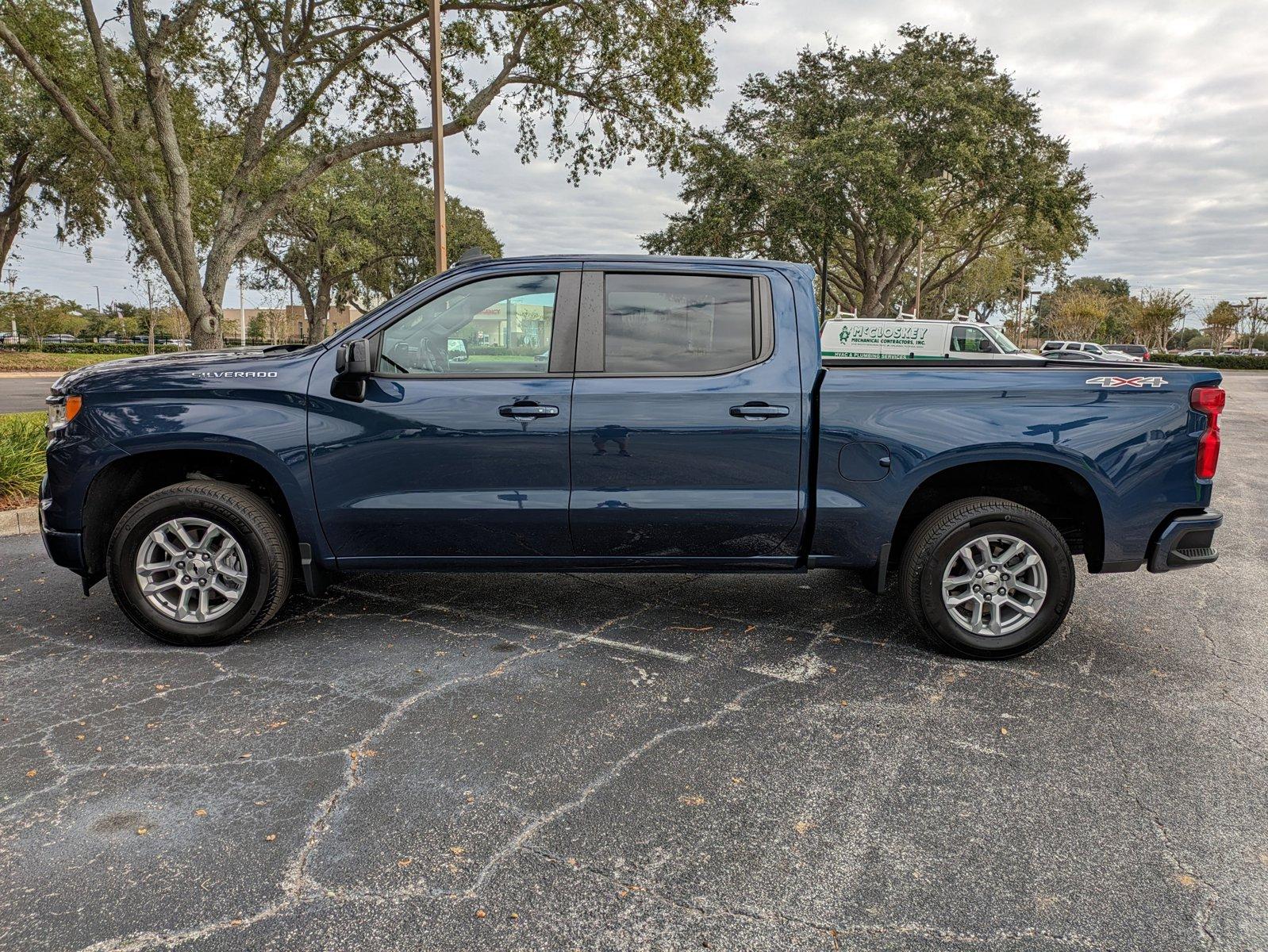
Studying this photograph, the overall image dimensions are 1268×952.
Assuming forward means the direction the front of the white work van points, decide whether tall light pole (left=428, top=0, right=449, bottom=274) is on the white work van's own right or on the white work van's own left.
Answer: on the white work van's own right

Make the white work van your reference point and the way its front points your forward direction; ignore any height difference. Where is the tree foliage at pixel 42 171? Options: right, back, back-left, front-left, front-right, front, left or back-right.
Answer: back

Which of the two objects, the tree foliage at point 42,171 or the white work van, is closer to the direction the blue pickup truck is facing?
the tree foliage

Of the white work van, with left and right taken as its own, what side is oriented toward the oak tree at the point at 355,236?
back

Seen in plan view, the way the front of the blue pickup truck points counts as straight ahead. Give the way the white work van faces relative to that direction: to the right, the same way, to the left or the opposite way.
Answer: the opposite way

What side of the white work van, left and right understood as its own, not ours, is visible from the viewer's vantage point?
right

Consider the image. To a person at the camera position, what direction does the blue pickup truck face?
facing to the left of the viewer

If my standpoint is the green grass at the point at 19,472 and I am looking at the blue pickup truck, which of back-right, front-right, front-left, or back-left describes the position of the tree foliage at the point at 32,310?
back-left

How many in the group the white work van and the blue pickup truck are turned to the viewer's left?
1

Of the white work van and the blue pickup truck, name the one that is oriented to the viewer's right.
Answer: the white work van

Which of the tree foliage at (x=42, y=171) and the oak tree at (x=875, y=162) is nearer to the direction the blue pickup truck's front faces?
the tree foliage
